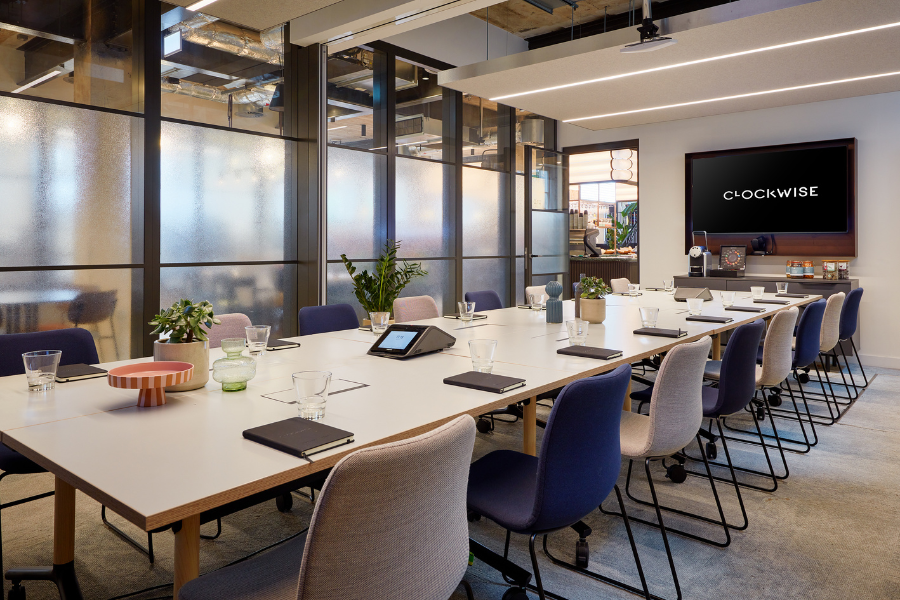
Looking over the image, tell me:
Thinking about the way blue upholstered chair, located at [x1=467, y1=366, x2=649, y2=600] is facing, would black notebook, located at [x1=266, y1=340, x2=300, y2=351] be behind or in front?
in front

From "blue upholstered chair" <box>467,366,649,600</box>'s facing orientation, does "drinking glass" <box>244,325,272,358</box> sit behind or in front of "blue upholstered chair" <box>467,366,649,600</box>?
in front

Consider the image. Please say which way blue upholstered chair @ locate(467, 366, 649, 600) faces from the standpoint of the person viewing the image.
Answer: facing away from the viewer and to the left of the viewer

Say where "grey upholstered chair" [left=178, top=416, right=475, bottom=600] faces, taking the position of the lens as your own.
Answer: facing away from the viewer and to the left of the viewer

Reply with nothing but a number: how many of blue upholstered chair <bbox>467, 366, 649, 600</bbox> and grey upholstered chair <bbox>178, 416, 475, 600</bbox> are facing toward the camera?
0

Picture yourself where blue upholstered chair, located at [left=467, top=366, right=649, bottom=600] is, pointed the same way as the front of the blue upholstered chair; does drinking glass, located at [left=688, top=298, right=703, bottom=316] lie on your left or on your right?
on your right

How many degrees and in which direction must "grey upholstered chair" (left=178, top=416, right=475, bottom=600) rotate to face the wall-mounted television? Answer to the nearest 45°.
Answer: approximately 90° to its right

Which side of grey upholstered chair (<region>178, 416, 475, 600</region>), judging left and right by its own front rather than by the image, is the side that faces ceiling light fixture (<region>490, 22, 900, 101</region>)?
right

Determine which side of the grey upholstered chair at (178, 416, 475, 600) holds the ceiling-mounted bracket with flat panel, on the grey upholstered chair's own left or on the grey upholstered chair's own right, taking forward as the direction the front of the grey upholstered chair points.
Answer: on the grey upholstered chair's own right

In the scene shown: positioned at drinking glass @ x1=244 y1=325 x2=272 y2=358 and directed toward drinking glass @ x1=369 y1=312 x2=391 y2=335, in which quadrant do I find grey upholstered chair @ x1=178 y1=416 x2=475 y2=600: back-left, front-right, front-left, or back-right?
back-right

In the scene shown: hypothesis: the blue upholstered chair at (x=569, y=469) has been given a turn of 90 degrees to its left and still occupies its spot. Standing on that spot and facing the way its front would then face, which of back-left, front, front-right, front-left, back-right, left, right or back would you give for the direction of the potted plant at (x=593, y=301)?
back-right

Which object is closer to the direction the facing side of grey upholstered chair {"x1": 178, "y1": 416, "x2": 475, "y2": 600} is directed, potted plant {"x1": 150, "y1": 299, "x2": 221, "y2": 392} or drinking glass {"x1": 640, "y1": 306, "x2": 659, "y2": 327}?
the potted plant
